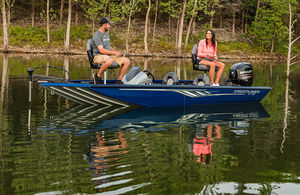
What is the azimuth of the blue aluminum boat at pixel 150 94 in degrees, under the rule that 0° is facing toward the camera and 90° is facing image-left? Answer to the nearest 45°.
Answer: approximately 90°

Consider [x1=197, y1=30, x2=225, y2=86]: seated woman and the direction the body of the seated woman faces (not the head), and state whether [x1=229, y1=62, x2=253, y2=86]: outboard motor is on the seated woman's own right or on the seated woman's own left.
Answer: on the seated woman's own left

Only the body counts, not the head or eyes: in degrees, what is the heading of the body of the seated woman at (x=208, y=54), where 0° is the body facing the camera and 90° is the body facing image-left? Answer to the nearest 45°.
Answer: approximately 315°
